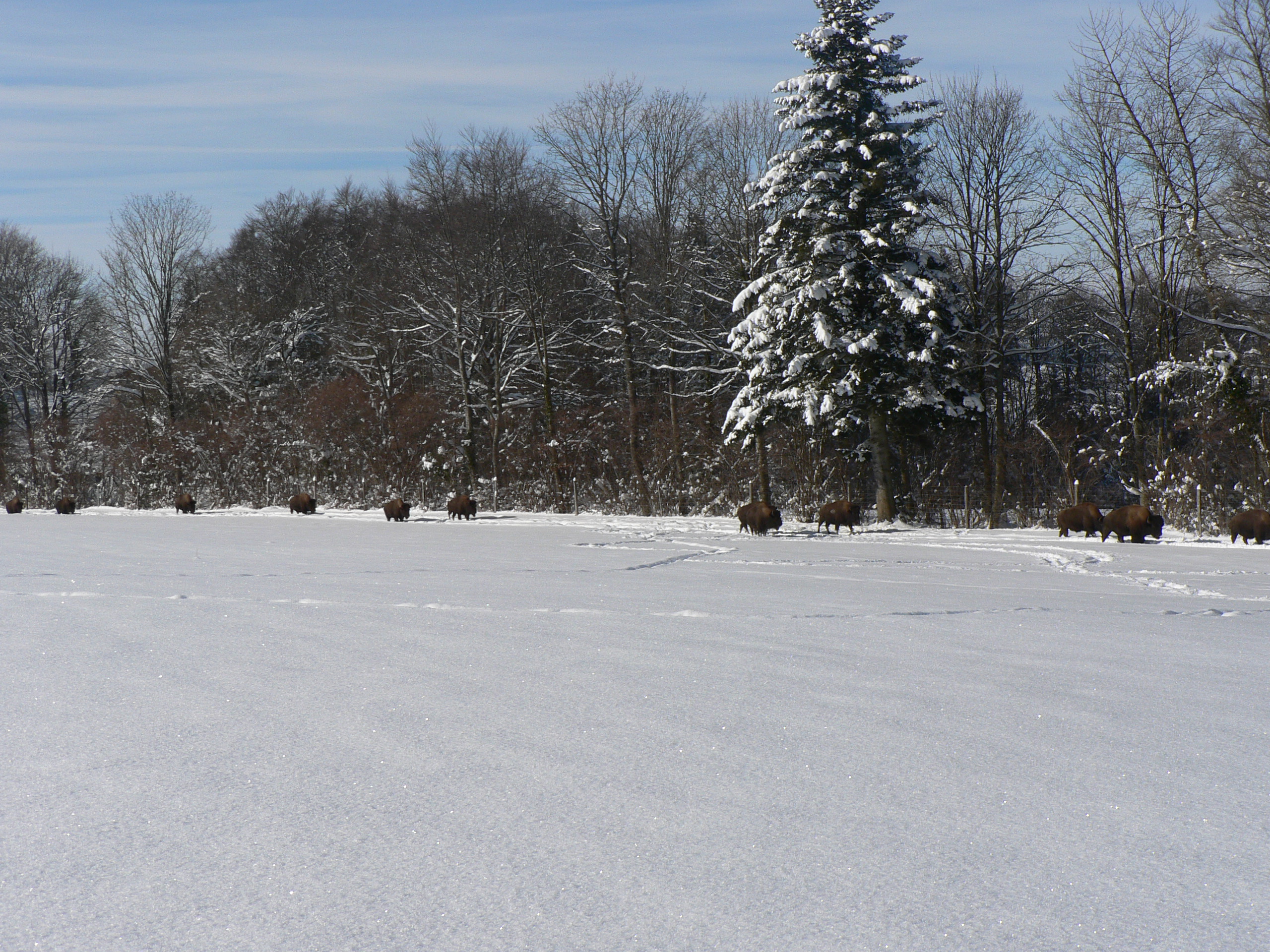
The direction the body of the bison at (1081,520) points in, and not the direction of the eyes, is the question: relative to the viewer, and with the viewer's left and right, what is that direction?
facing to the right of the viewer

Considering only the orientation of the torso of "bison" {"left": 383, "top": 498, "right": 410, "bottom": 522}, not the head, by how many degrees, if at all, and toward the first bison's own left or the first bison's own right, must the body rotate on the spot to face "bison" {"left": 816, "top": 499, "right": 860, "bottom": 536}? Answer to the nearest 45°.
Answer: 0° — it already faces it

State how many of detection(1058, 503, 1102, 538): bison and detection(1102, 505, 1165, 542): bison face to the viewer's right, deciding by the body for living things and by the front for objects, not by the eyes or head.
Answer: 2

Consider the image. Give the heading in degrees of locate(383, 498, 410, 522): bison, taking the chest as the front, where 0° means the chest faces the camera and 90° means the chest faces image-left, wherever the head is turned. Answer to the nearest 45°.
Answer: approximately 315°

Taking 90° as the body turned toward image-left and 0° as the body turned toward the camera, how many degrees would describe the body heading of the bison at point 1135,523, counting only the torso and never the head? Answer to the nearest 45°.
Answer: approximately 270°

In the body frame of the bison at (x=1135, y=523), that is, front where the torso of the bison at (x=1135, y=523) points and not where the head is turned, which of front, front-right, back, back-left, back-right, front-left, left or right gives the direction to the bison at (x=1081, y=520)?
back-left

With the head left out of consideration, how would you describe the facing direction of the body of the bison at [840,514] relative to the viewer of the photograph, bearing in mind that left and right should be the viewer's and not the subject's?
facing to the right of the viewer
